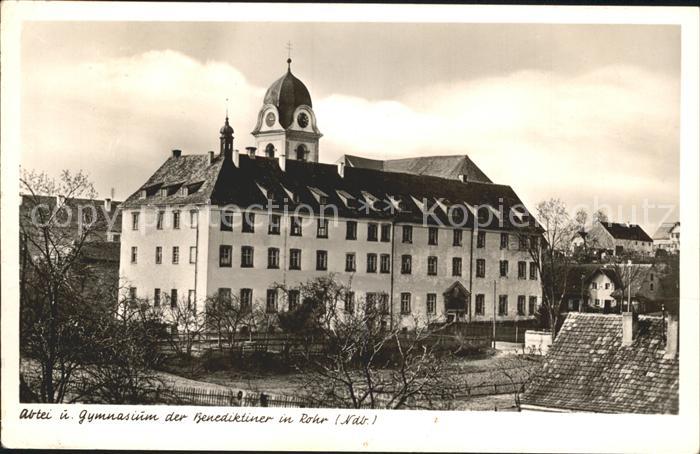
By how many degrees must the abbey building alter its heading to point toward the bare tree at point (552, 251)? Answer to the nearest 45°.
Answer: approximately 45° to its left

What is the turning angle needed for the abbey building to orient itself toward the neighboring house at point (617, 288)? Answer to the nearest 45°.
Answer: approximately 45° to its left

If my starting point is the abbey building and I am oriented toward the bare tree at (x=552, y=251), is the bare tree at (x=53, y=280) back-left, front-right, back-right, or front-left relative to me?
back-right

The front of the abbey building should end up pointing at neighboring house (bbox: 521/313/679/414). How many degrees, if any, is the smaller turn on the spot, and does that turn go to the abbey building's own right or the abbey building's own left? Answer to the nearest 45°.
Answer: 0° — it already faces it

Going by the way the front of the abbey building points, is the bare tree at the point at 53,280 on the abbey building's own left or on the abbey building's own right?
on the abbey building's own right

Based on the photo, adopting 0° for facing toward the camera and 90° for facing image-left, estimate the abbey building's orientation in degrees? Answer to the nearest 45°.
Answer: approximately 315°
